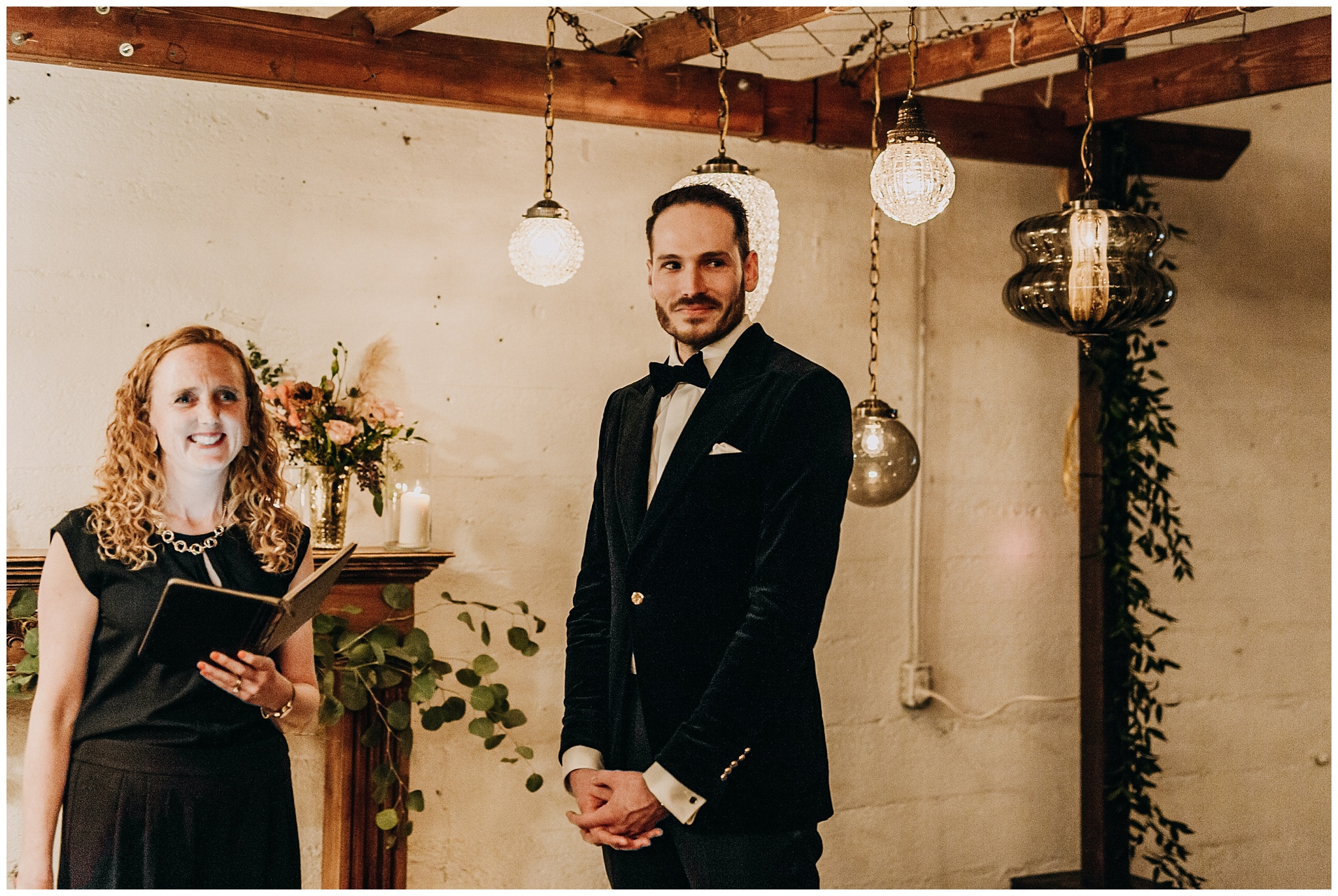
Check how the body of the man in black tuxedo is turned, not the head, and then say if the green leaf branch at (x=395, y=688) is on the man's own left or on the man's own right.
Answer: on the man's own right

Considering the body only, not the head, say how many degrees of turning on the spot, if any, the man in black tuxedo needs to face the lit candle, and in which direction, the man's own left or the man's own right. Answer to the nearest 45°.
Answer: approximately 90° to the man's own right

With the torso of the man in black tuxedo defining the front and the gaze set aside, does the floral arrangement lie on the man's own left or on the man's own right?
on the man's own right

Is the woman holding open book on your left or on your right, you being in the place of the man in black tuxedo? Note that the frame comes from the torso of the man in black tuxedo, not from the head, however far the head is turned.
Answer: on your right

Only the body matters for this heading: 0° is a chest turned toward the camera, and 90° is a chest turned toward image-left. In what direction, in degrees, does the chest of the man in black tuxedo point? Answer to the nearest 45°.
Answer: approximately 45°

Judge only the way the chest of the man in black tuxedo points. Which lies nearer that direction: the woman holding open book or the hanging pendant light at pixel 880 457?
the woman holding open book

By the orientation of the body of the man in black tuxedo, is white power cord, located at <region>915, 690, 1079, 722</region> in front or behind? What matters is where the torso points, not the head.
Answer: behind

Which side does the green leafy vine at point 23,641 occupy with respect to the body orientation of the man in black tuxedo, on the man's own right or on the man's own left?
on the man's own right
